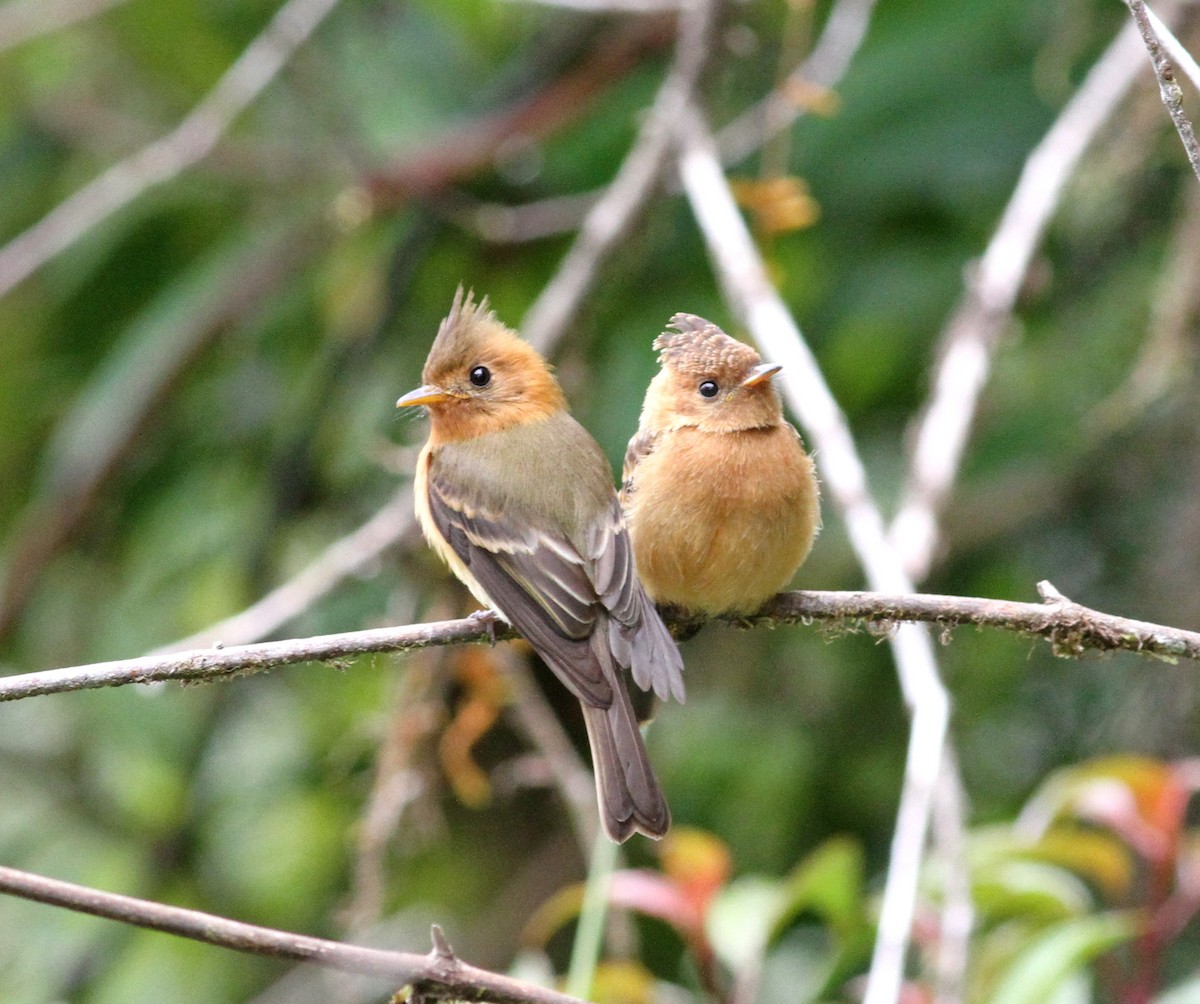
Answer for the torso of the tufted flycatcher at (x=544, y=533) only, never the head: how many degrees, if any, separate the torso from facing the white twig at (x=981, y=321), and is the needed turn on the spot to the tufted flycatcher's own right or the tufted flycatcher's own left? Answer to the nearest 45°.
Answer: approximately 135° to the tufted flycatcher's own right

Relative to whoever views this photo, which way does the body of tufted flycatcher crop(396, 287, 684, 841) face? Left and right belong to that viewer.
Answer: facing away from the viewer and to the left of the viewer

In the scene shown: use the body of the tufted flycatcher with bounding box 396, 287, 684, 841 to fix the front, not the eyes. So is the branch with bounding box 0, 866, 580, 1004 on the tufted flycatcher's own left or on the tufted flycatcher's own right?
on the tufted flycatcher's own left

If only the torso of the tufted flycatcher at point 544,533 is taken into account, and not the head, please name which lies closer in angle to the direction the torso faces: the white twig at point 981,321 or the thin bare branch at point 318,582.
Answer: the thin bare branch

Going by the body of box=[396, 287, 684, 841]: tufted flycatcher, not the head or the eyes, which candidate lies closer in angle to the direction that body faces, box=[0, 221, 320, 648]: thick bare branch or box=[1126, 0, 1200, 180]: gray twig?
the thick bare branch
